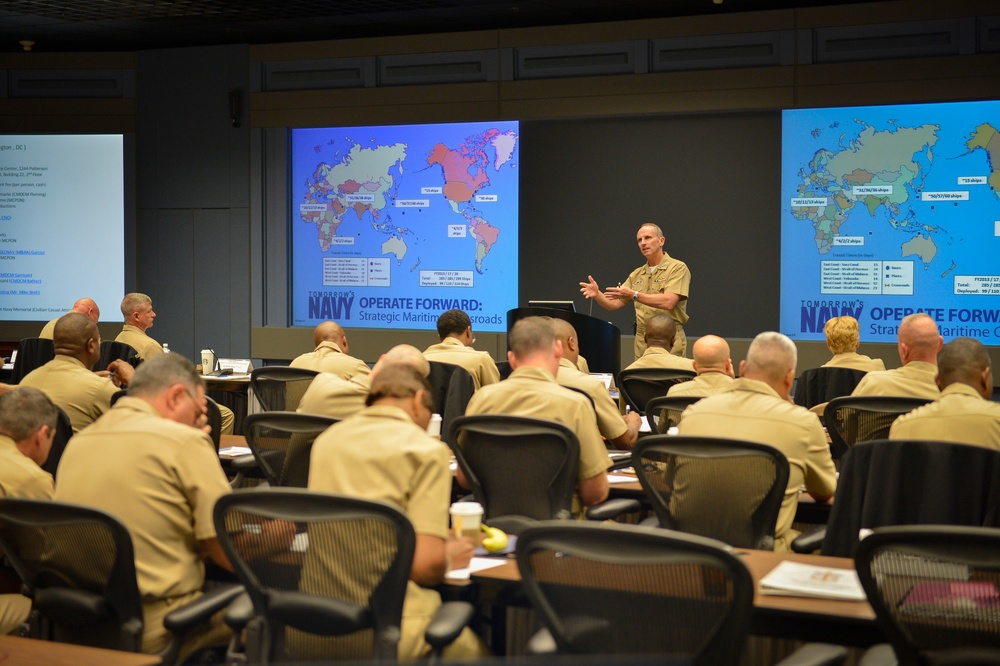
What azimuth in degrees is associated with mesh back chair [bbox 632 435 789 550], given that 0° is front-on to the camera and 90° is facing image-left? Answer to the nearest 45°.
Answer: approximately 180°

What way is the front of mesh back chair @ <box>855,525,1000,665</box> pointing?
away from the camera

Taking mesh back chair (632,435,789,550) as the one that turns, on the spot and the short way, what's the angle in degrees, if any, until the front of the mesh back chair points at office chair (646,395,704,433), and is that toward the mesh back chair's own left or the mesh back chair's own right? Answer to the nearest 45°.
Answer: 0° — it already faces it

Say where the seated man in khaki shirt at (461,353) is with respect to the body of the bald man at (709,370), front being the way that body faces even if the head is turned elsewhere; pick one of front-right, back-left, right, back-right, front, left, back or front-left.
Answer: front-left

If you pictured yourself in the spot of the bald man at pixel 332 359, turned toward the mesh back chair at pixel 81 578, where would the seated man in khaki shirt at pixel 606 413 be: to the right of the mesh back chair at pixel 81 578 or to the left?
left

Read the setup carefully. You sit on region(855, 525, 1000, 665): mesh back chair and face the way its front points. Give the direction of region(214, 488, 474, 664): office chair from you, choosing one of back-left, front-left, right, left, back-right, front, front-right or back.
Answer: left

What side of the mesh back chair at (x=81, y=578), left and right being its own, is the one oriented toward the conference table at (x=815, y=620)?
right

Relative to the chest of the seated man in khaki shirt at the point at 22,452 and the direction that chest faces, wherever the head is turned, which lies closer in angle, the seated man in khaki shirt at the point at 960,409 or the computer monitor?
the computer monitor

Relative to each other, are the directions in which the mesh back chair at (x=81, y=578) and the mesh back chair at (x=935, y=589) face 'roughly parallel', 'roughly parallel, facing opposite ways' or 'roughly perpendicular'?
roughly parallel

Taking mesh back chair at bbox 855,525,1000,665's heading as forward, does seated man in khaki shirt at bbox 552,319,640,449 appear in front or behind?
in front

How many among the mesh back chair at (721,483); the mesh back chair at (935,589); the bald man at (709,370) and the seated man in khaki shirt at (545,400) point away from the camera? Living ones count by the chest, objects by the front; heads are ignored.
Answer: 4

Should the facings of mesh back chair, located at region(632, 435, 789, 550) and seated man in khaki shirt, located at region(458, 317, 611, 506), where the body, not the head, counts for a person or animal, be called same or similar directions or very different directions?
same or similar directions

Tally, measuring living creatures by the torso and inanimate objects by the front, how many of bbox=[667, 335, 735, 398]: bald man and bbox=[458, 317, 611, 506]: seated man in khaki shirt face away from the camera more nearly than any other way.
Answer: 2

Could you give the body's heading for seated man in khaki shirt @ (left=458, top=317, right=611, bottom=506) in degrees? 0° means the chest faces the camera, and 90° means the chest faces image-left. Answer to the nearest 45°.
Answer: approximately 180°

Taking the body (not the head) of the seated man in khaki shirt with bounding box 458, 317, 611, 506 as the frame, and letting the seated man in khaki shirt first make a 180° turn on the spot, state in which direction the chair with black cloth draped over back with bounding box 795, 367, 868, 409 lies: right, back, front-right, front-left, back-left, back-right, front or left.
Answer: back-left

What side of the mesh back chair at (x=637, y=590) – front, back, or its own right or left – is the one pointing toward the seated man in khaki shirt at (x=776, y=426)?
front

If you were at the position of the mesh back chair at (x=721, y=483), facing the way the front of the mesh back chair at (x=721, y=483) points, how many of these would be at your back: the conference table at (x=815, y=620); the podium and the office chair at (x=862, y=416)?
1

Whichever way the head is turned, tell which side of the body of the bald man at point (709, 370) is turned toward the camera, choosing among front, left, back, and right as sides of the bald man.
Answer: back

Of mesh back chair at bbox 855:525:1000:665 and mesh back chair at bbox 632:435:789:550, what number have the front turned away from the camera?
2

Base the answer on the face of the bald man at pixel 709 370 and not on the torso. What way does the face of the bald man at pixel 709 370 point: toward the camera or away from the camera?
away from the camera

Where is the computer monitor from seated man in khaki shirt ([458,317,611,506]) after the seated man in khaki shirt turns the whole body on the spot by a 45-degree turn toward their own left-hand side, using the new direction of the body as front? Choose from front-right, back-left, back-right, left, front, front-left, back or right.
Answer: front-right
